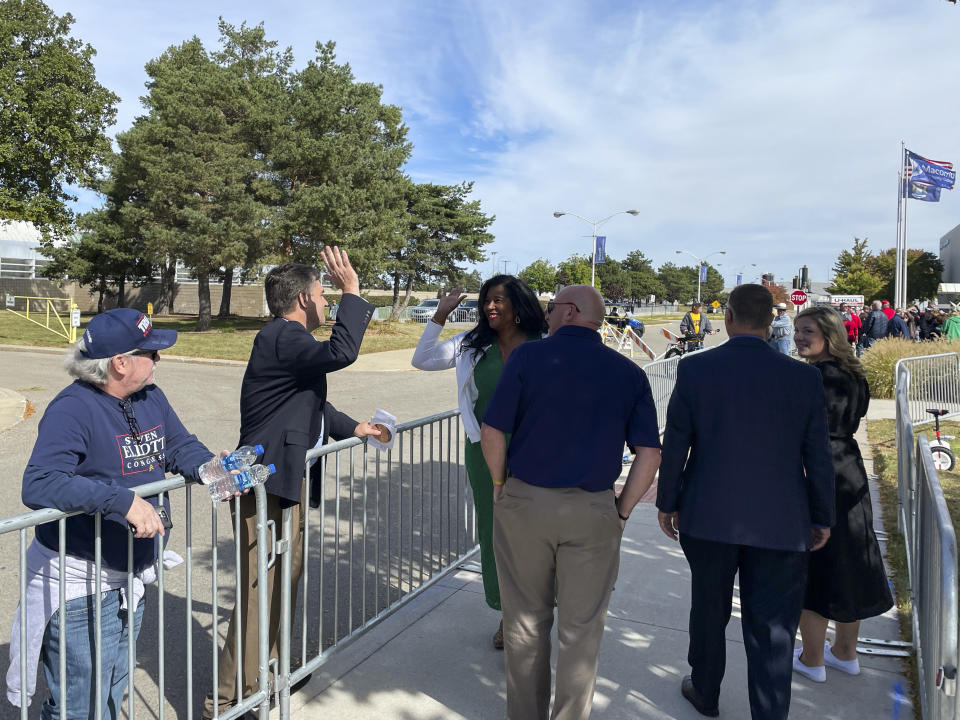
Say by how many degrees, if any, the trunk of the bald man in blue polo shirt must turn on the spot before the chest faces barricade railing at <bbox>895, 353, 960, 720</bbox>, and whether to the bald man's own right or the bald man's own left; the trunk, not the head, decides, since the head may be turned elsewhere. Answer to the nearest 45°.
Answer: approximately 90° to the bald man's own right

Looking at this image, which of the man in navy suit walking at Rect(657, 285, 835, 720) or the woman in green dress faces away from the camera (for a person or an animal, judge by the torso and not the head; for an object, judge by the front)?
the man in navy suit walking

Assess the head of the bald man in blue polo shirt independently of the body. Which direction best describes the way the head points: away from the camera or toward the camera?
away from the camera

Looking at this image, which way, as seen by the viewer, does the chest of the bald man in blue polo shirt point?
away from the camera

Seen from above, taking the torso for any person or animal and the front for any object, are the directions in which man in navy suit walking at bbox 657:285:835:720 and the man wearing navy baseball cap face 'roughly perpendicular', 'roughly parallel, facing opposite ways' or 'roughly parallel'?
roughly perpendicular

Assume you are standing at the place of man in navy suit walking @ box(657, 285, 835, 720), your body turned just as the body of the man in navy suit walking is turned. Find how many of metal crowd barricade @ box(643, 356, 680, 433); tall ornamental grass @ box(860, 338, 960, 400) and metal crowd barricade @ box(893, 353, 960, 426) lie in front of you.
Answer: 3

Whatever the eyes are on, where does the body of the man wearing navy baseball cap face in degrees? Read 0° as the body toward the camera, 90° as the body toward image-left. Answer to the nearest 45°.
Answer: approximately 315°

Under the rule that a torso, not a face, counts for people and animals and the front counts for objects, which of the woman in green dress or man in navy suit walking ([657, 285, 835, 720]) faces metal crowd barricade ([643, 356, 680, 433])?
the man in navy suit walking

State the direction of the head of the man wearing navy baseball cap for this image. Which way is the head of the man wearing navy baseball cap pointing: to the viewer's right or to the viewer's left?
to the viewer's right

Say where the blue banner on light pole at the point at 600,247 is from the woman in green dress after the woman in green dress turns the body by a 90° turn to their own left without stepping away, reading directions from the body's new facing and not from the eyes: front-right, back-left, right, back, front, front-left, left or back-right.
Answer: back-left

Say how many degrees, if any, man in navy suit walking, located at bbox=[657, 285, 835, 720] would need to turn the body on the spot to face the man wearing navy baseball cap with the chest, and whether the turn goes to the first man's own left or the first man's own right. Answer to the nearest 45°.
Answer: approximately 135° to the first man's own left

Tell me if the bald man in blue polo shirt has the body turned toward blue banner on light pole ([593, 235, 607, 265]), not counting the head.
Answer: yes

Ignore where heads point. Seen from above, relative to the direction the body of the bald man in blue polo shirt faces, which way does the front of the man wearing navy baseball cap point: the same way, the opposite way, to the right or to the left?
to the right

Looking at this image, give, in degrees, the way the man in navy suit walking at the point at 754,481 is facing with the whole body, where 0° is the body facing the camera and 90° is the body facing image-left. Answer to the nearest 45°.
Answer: approximately 180°

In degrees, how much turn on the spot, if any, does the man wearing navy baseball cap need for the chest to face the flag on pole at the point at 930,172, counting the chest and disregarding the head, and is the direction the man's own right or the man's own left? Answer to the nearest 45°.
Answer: approximately 90° to the man's own left
